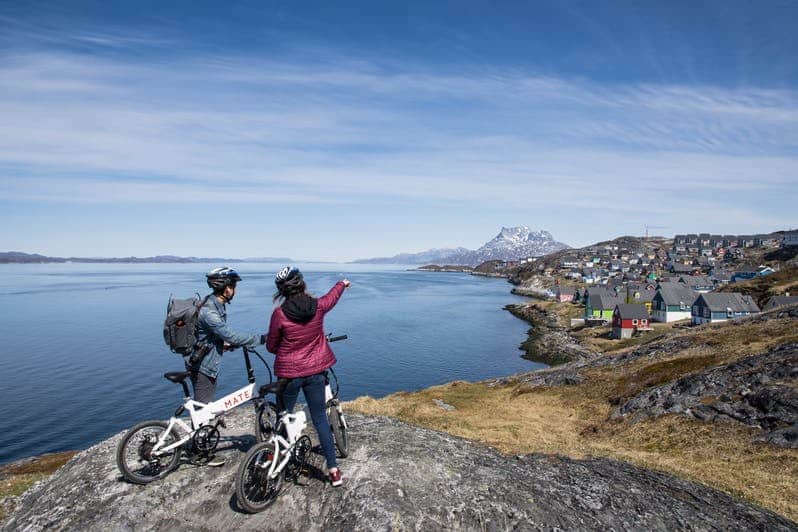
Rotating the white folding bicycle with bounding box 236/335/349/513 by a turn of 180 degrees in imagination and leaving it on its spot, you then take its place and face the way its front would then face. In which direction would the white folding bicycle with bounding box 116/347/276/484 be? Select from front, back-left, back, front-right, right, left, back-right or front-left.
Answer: right

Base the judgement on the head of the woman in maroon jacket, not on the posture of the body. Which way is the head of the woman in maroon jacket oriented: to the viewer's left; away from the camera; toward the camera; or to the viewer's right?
away from the camera

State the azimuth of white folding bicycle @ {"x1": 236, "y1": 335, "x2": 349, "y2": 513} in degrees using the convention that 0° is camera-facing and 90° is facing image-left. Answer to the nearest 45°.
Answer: approximately 225°
